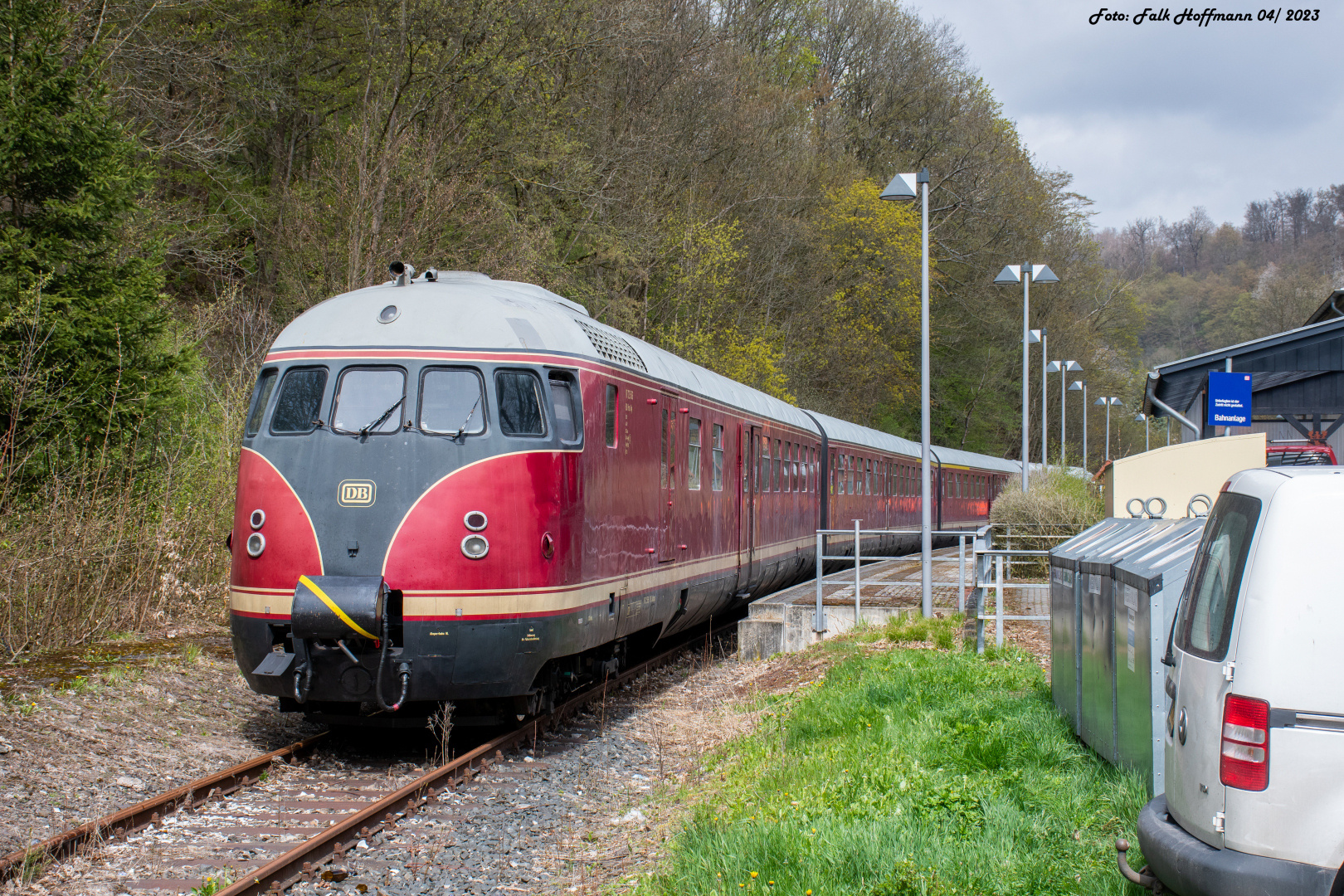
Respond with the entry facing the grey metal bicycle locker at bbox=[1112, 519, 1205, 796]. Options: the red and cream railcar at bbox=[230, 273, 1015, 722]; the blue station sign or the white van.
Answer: the blue station sign

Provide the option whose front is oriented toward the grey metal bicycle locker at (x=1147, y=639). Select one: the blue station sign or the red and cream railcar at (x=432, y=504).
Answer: the blue station sign

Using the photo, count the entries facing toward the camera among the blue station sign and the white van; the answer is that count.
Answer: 1

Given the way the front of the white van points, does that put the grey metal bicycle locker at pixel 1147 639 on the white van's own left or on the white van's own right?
on the white van's own left

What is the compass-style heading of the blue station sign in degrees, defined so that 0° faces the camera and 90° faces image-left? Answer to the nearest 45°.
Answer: approximately 0°

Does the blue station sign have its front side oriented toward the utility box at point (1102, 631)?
yes

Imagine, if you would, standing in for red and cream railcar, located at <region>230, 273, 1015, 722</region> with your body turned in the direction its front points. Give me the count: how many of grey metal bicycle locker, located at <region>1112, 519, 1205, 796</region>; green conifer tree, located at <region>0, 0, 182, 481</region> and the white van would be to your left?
2

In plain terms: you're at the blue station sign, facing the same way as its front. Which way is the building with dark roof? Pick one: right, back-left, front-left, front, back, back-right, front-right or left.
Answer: back

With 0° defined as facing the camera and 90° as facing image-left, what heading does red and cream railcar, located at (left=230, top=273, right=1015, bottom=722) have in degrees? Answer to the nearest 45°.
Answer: approximately 45°
